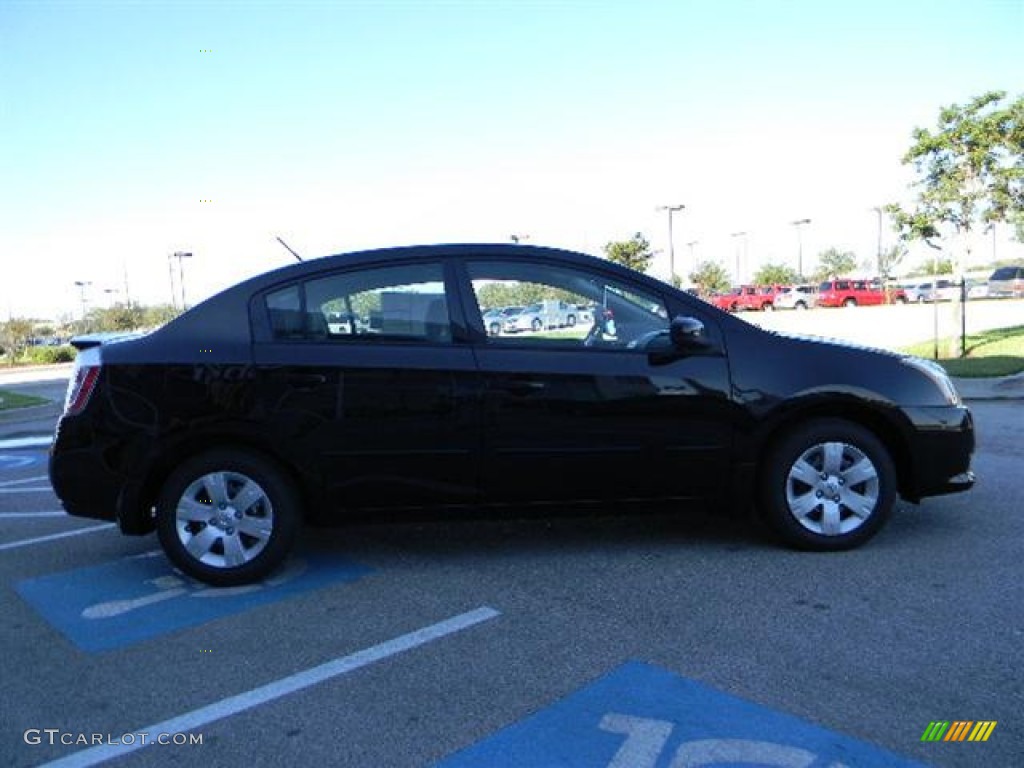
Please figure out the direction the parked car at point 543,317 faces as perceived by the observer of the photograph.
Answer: facing the viewer and to the left of the viewer

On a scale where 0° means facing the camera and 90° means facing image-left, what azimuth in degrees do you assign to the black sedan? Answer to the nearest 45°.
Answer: approximately 270°

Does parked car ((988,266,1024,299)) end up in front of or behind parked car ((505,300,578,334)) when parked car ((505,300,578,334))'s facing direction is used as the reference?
behind

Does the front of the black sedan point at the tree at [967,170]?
no

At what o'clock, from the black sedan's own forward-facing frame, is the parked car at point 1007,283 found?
The parked car is roughly at 10 o'clock from the black sedan.
